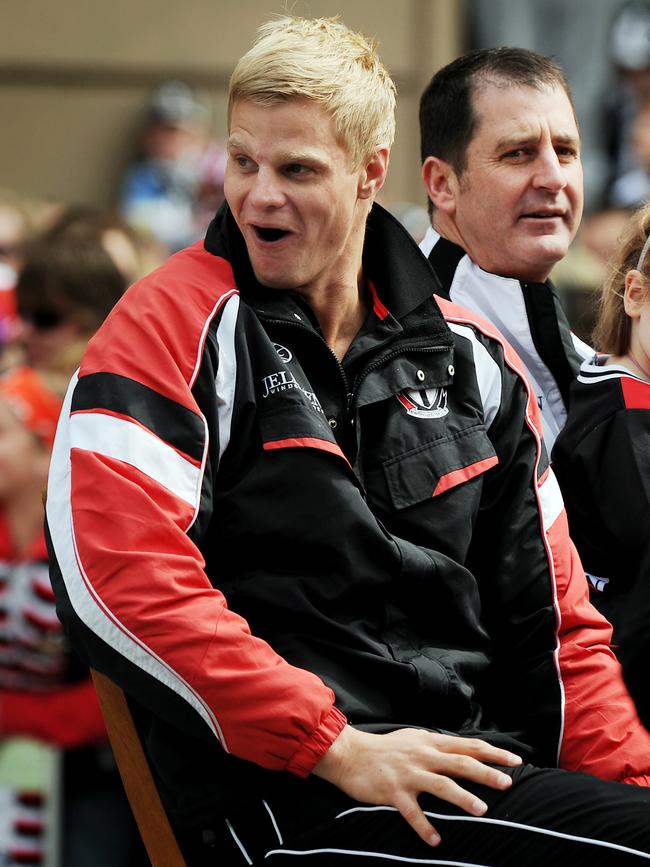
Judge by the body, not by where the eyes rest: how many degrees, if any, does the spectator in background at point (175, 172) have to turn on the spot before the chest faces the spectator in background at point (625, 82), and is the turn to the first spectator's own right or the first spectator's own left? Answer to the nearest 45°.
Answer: approximately 90° to the first spectator's own left

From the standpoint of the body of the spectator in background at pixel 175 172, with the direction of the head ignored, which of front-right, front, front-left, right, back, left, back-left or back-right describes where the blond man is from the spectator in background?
front

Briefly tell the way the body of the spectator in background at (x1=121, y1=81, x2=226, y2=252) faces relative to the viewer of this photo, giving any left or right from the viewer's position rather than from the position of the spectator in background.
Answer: facing the viewer

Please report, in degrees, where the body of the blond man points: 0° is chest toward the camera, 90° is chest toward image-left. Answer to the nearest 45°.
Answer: approximately 315°

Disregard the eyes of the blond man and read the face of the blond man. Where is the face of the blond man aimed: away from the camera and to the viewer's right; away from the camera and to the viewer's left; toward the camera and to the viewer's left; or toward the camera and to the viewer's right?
toward the camera and to the viewer's left

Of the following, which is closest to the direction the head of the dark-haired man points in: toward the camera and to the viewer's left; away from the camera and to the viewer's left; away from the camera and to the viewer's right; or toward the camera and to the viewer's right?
toward the camera and to the viewer's right

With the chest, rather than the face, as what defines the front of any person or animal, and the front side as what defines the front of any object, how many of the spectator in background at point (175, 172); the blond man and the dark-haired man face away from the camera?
0

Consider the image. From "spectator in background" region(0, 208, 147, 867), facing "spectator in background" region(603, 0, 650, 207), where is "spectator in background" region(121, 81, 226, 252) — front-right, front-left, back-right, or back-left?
front-left
